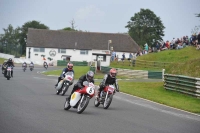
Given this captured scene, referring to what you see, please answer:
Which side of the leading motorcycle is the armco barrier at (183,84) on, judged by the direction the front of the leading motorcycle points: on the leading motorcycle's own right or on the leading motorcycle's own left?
on the leading motorcycle's own left

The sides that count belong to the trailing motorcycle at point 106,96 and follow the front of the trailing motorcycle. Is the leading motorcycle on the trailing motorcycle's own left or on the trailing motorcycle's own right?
on the trailing motorcycle's own right

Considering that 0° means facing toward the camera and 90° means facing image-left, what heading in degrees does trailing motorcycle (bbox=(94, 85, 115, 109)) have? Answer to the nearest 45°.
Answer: approximately 315°

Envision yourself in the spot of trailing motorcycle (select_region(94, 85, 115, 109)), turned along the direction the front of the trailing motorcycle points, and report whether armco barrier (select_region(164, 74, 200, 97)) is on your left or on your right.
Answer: on your left

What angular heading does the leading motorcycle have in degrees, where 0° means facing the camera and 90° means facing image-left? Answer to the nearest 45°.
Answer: approximately 315°
